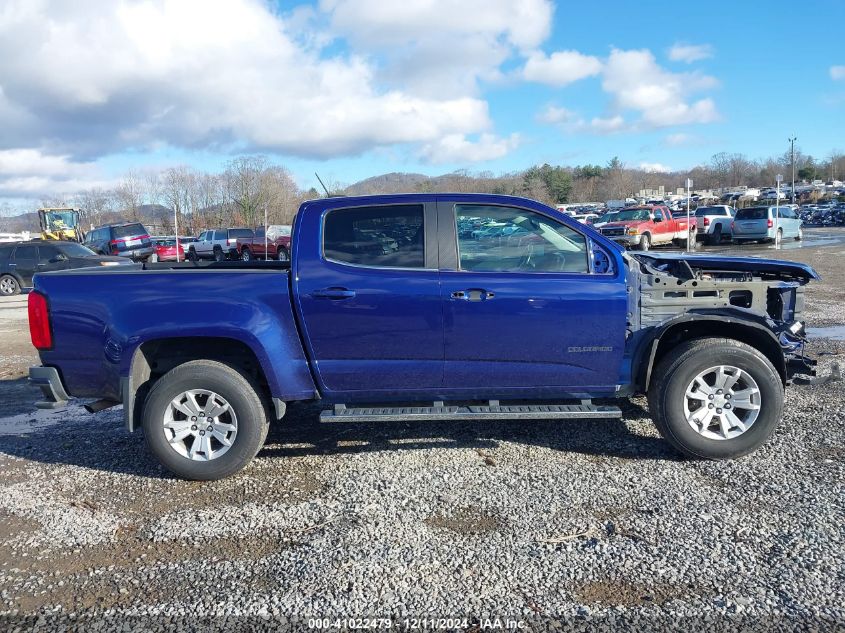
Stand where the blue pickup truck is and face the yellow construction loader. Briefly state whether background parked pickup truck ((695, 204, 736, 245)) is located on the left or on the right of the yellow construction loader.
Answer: right

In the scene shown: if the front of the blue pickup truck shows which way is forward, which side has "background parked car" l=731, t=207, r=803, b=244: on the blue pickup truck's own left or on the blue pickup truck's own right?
on the blue pickup truck's own left

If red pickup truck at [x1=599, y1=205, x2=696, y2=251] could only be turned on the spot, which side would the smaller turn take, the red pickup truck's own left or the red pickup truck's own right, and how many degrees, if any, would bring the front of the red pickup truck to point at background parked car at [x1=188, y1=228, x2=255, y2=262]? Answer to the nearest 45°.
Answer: approximately 45° to the red pickup truck's own right

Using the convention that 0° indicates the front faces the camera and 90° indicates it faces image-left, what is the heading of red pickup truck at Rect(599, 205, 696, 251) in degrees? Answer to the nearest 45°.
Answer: approximately 45°

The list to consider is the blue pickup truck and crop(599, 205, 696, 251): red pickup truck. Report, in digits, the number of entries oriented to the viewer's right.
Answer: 1

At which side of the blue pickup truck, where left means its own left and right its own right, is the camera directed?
right

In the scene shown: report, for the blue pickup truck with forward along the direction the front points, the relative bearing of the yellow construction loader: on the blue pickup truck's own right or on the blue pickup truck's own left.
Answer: on the blue pickup truck's own left

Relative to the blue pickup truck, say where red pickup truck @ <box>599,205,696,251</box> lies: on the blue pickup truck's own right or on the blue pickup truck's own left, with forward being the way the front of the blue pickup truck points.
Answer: on the blue pickup truck's own left

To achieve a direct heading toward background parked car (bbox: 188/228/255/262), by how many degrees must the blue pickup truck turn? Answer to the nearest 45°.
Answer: approximately 90° to its left

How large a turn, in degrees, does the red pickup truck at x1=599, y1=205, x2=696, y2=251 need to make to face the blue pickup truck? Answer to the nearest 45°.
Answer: approximately 45° to its left

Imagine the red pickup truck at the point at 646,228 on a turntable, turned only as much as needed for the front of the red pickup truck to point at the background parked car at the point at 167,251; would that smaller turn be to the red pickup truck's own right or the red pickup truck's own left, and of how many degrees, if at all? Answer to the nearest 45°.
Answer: approximately 45° to the red pickup truck's own right

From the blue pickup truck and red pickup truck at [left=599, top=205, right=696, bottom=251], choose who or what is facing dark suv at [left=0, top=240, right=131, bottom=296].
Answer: the red pickup truck
